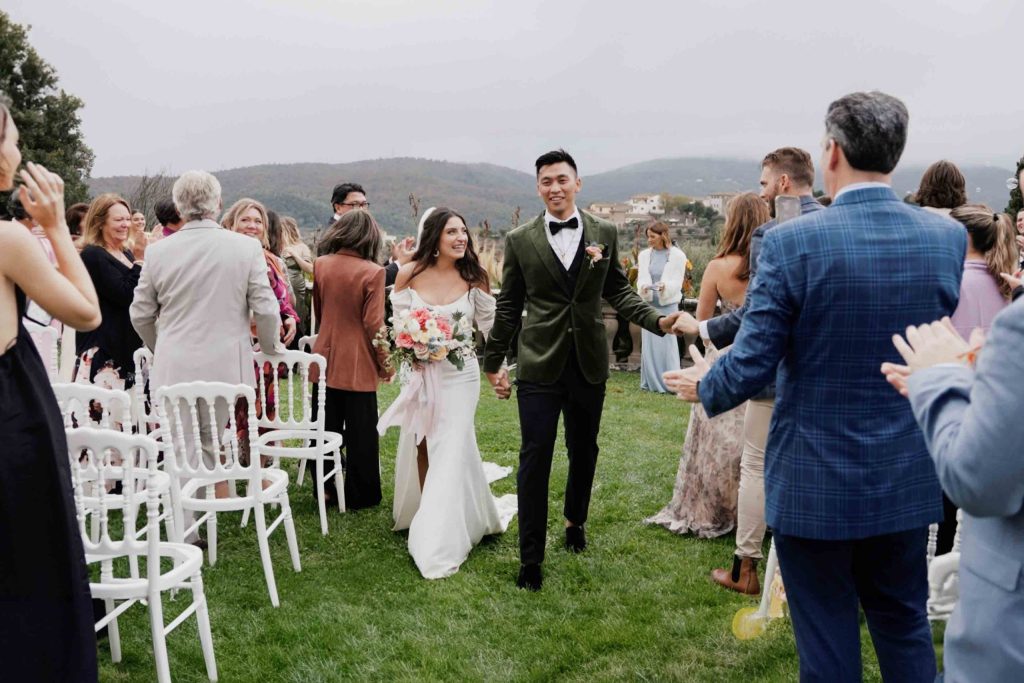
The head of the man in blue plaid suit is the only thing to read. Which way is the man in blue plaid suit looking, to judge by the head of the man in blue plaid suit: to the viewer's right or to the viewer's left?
to the viewer's left

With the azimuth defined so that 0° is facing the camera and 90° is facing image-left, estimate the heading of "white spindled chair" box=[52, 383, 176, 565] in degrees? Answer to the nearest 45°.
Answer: approximately 225°

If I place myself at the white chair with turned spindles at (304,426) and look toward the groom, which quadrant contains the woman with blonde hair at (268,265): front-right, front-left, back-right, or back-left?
back-left

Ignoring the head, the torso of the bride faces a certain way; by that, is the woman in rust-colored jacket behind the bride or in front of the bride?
behind

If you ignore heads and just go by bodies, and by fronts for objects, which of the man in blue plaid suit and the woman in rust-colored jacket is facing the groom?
the man in blue plaid suit

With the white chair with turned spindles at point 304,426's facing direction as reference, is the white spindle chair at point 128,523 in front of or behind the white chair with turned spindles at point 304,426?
behind

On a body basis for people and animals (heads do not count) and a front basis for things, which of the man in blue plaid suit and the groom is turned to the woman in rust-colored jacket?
the man in blue plaid suit

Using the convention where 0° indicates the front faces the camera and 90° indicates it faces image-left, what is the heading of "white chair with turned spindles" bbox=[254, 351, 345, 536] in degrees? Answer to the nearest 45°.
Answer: approximately 225°

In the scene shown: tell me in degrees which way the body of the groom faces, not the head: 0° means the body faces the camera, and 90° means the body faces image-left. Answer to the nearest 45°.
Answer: approximately 0°

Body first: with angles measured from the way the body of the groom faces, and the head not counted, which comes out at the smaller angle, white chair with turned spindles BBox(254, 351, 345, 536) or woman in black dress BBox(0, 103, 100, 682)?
the woman in black dress

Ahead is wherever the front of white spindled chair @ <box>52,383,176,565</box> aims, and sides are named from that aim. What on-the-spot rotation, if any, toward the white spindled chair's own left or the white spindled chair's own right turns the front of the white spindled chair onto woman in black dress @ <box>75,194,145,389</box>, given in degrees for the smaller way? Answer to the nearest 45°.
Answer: approximately 45° to the white spindled chair's own left
